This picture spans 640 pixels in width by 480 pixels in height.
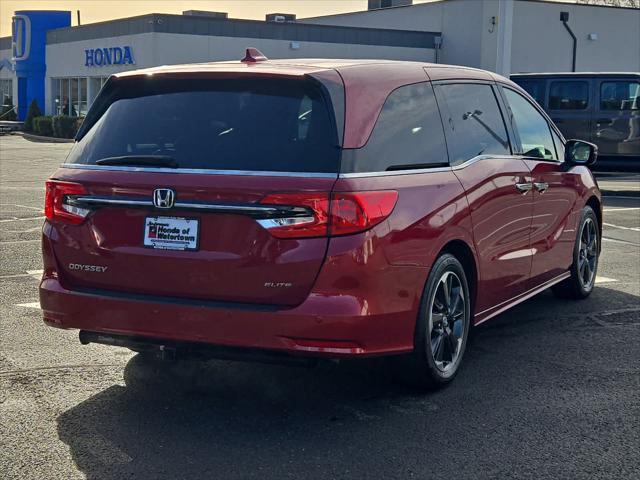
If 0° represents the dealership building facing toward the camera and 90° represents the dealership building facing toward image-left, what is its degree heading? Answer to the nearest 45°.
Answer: approximately 45°

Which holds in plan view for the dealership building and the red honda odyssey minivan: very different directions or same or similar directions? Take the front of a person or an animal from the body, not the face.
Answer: very different directions

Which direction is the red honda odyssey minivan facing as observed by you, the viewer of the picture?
facing away from the viewer and to the right of the viewer

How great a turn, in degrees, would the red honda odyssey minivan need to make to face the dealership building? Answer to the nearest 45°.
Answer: approximately 45° to its left
